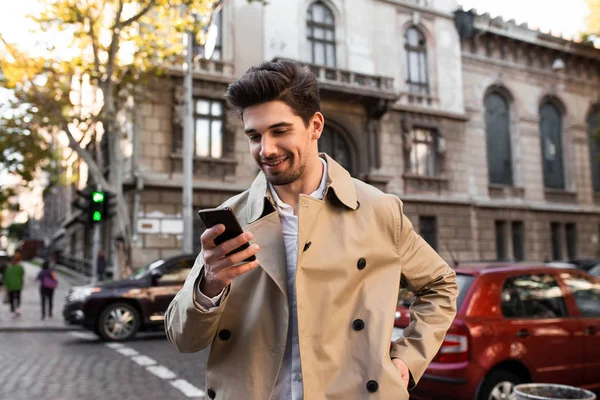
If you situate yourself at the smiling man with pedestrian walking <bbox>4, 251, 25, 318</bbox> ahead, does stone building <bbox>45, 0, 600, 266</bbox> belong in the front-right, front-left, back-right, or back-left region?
front-right

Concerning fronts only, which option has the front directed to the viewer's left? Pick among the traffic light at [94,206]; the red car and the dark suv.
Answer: the dark suv

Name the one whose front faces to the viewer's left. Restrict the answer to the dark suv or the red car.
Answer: the dark suv

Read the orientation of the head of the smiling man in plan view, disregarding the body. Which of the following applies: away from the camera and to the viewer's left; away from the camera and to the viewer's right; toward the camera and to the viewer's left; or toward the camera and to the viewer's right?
toward the camera and to the viewer's left

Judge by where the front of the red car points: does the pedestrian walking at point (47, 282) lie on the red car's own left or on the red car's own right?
on the red car's own left

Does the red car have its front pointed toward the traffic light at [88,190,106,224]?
no

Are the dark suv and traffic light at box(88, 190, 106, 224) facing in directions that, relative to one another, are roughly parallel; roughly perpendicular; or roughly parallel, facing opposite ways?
roughly perpendicular

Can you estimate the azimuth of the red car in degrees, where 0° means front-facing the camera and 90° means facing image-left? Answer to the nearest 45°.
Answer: approximately 225°

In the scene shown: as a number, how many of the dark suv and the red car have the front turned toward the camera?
0

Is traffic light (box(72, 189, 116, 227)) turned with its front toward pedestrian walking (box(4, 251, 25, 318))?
no

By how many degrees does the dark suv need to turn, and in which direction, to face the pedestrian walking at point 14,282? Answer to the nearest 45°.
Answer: approximately 45° to its right

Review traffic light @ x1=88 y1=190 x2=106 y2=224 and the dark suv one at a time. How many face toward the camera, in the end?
1

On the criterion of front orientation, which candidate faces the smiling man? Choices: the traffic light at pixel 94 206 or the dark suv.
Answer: the traffic light

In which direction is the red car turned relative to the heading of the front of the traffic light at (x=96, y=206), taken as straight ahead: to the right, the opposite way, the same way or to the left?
to the left

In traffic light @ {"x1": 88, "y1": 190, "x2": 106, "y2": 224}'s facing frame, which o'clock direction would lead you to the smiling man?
The smiling man is roughly at 12 o'clock from the traffic light.

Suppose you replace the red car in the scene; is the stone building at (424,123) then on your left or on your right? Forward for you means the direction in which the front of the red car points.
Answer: on your left

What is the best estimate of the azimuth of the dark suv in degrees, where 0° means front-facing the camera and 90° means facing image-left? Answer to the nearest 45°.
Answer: approximately 90°

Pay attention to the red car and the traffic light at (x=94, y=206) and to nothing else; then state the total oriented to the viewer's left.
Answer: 0

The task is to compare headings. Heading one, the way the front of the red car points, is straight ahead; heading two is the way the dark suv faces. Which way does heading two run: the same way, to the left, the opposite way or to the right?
the opposite way

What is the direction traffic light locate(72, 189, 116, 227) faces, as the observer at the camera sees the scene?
facing the viewer
